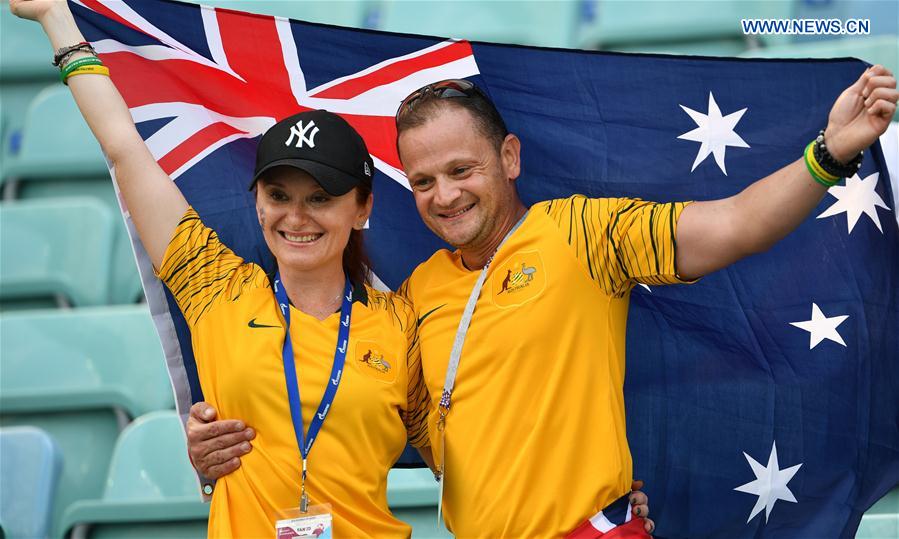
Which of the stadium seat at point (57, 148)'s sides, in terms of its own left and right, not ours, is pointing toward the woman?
front

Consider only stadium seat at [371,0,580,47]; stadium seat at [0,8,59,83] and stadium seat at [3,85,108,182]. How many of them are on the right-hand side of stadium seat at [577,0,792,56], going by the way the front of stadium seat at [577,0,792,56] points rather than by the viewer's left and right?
3

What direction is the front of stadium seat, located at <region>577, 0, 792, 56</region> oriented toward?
toward the camera

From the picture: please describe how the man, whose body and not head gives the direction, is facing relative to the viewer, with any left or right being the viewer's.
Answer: facing the viewer and to the left of the viewer

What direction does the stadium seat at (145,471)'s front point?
toward the camera

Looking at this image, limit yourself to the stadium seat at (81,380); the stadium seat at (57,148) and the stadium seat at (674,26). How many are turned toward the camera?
3

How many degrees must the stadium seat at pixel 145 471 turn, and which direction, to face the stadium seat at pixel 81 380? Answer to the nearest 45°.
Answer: approximately 135° to its right
